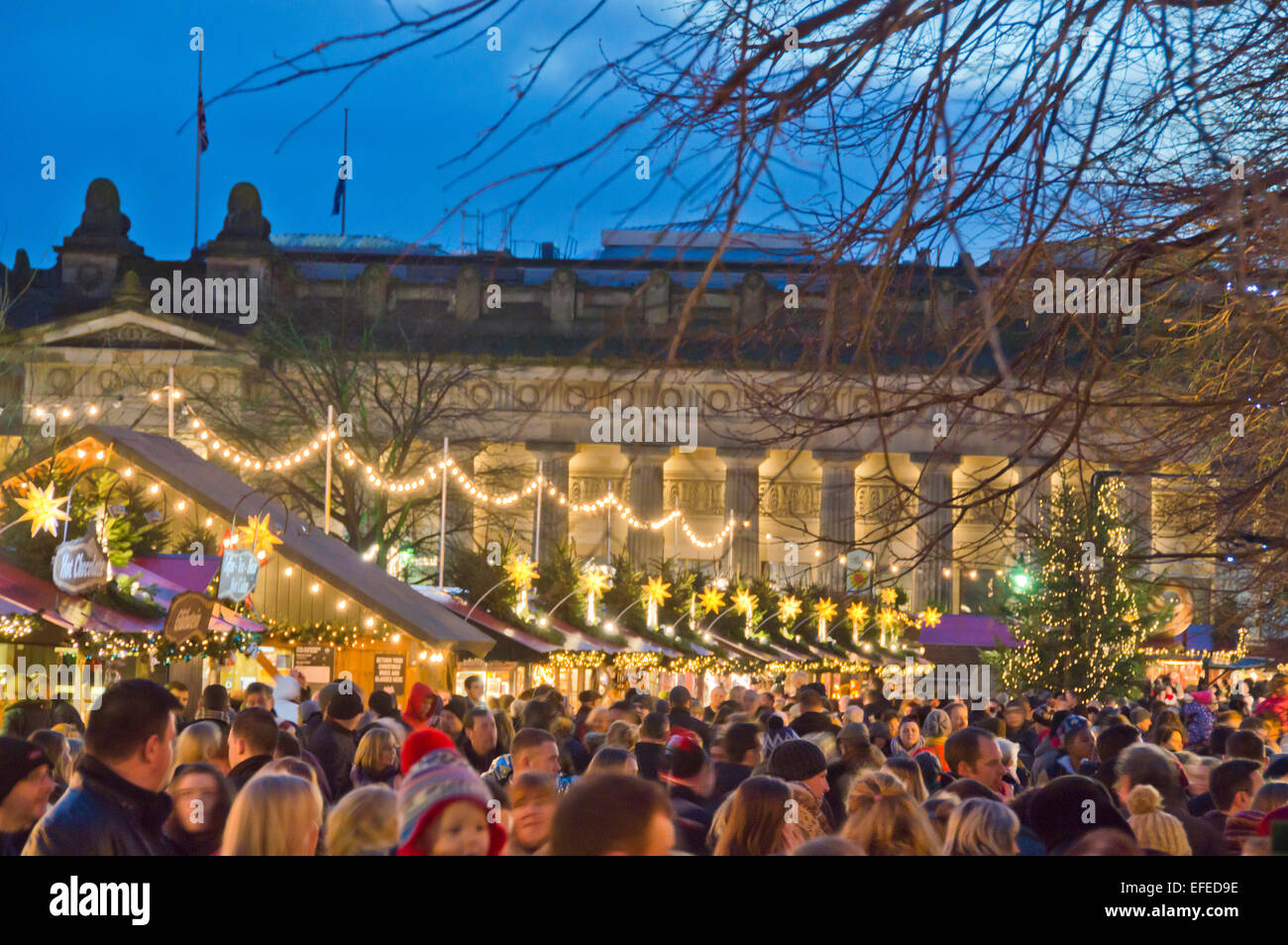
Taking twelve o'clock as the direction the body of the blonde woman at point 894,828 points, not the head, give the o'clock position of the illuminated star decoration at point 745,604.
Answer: The illuminated star decoration is roughly at 12 o'clock from the blonde woman.

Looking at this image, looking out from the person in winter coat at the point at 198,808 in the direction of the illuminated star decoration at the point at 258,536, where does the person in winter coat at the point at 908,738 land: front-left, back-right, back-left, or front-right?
front-right

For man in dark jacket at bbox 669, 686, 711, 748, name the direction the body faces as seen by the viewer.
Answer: away from the camera

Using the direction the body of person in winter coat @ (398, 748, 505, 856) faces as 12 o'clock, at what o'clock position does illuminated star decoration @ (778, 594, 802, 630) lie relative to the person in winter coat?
The illuminated star decoration is roughly at 8 o'clock from the person in winter coat.

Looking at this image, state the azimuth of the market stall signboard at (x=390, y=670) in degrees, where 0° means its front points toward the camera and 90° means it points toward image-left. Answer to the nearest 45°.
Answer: approximately 0°

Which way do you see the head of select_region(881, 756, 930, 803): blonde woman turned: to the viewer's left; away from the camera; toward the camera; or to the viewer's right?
away from the camera

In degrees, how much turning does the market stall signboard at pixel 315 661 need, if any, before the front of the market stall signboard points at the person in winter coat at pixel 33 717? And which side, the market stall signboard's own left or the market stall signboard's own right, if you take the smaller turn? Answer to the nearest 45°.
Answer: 0° — it already faces them

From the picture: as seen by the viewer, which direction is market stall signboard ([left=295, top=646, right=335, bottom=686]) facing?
toward the camera

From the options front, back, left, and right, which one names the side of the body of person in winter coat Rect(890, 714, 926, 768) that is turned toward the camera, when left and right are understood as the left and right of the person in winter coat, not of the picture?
front

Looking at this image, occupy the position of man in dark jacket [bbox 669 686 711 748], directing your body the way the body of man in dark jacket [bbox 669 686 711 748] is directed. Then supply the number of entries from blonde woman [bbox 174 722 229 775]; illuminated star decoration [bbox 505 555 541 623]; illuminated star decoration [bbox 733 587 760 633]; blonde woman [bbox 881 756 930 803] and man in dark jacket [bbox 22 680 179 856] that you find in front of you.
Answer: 2

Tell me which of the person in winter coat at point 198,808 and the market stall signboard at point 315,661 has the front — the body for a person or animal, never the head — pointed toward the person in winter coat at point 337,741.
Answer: the market stall signboard

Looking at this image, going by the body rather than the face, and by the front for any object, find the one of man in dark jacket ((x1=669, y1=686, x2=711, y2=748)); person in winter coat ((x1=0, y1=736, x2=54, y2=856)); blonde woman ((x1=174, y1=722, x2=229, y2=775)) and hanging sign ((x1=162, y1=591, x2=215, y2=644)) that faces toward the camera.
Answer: the hanging sign

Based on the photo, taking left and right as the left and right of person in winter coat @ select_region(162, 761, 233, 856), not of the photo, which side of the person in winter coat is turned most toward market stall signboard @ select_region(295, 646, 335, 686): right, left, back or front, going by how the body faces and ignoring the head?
back

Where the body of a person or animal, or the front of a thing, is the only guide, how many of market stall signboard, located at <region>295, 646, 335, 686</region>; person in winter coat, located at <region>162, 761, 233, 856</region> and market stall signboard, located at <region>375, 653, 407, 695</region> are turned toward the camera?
3

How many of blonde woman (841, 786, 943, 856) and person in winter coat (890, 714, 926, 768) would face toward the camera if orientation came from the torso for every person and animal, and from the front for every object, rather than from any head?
1
